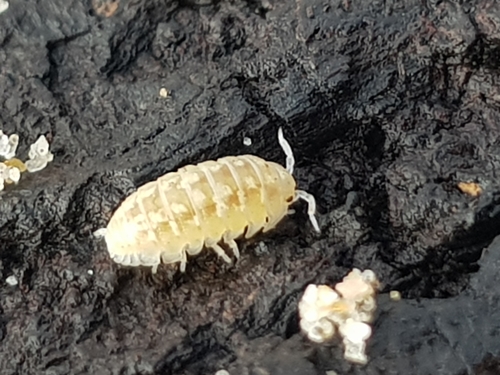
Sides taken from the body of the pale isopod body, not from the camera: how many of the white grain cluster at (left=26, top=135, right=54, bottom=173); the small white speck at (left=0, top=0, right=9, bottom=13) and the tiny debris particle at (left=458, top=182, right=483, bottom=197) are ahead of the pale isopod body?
1

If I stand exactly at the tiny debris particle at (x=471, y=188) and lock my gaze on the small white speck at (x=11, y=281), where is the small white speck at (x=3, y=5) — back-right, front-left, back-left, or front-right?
front-right

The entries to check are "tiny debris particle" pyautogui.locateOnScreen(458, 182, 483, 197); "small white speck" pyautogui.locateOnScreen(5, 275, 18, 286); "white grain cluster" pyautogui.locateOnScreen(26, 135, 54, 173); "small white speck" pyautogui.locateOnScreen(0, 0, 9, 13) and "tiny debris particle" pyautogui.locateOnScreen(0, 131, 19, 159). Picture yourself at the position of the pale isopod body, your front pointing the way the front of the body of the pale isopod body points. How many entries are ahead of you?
1

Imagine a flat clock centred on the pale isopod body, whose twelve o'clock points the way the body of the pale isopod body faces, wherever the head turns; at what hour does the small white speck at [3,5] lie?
The small white speck is roughly at 8 o'clock from the pale isopod body.

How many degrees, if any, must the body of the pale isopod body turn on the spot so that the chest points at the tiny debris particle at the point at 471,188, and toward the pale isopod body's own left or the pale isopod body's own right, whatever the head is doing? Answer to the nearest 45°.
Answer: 0° — it already faces it

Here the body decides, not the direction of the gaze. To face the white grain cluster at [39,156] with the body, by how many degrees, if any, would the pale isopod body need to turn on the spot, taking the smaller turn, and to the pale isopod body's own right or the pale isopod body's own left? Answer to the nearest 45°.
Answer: approximately 135° to the pale isopod body's own left

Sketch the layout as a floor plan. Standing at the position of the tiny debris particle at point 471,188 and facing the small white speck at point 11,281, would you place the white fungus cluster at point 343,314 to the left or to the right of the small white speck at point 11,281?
left

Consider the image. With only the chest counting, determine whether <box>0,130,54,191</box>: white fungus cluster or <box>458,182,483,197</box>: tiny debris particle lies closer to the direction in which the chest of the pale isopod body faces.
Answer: the tiny debris particle

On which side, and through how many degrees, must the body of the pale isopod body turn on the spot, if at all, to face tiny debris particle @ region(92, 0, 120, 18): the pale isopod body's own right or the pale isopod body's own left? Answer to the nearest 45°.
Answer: approximately 90° to the pale isopod body's own left

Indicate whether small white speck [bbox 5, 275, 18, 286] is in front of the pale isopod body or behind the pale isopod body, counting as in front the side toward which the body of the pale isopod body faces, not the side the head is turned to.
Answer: behind

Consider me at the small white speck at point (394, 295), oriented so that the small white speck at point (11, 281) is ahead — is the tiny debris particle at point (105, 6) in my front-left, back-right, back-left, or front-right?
front-right

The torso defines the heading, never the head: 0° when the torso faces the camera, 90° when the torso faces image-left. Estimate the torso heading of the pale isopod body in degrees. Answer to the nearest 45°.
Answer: approximately 270°

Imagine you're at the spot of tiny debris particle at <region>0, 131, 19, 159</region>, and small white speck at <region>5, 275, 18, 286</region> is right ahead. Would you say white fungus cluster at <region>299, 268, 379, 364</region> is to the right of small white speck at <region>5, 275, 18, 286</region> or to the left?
left

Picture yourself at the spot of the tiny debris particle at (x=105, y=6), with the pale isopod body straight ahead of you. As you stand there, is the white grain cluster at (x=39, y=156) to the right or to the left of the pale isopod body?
right

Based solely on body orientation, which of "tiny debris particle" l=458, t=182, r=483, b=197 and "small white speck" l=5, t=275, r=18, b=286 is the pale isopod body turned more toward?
the tiny debris particle

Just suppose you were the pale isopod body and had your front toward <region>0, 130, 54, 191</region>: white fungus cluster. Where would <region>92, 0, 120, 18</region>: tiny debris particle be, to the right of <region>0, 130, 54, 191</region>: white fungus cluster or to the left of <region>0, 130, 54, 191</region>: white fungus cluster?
right

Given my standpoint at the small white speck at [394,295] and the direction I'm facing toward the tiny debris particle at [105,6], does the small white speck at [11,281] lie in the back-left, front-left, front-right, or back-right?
front-left
